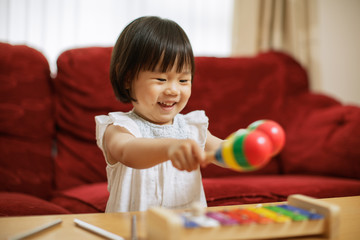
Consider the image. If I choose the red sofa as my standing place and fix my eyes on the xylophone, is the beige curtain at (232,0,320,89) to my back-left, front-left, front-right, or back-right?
back-left

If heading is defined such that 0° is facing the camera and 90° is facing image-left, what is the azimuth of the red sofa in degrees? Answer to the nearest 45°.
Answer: approximately 0°

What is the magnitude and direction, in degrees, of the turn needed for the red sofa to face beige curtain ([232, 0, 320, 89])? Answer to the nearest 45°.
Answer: approximately 135° to its left

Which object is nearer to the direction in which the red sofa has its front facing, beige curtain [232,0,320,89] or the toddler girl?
the toddler girl

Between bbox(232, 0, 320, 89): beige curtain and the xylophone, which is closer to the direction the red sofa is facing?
the xylophone

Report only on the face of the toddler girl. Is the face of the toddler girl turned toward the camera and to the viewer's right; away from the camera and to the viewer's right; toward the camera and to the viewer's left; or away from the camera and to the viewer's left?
toward the camera and to the viewer's right

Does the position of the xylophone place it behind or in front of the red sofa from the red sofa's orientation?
in front

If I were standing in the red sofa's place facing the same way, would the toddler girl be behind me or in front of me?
in front
